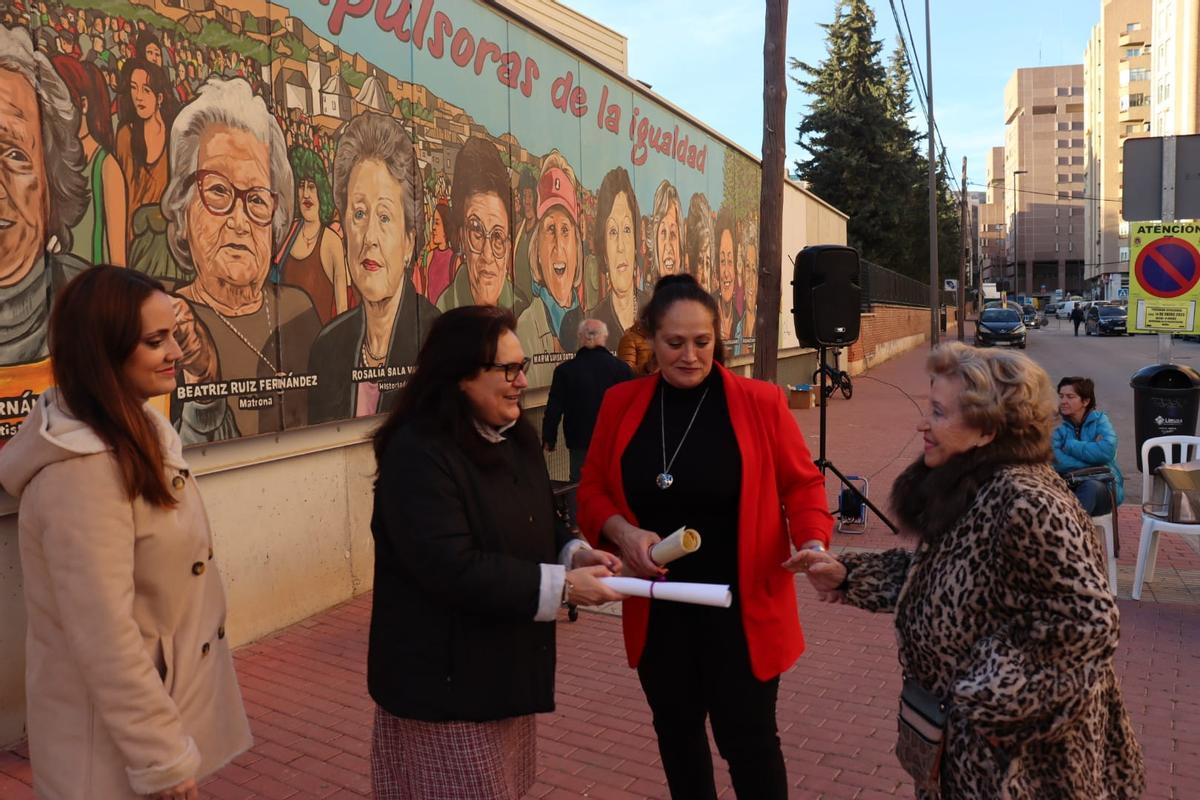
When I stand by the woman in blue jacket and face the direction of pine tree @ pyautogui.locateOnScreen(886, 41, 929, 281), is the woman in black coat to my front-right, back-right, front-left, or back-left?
back-left

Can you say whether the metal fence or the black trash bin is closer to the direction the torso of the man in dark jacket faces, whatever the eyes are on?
the metal fence

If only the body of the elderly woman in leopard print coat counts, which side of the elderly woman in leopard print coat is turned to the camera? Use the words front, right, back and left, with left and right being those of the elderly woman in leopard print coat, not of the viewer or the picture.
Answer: left

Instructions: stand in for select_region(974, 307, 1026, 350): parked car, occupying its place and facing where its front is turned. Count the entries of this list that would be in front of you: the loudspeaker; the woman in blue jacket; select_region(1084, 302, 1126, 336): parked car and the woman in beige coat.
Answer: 3

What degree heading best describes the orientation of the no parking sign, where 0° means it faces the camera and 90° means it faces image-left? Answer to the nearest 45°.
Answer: approximately 0°

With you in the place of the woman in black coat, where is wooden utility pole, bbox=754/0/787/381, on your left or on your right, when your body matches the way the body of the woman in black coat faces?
on your left

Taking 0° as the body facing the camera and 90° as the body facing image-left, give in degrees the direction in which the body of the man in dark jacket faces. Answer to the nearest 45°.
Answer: approximately 180°

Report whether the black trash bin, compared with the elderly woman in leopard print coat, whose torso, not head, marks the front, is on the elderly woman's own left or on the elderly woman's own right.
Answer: on the elderly woman's own right

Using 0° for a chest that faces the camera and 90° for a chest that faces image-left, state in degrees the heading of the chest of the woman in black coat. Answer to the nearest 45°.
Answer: approximately 270°
